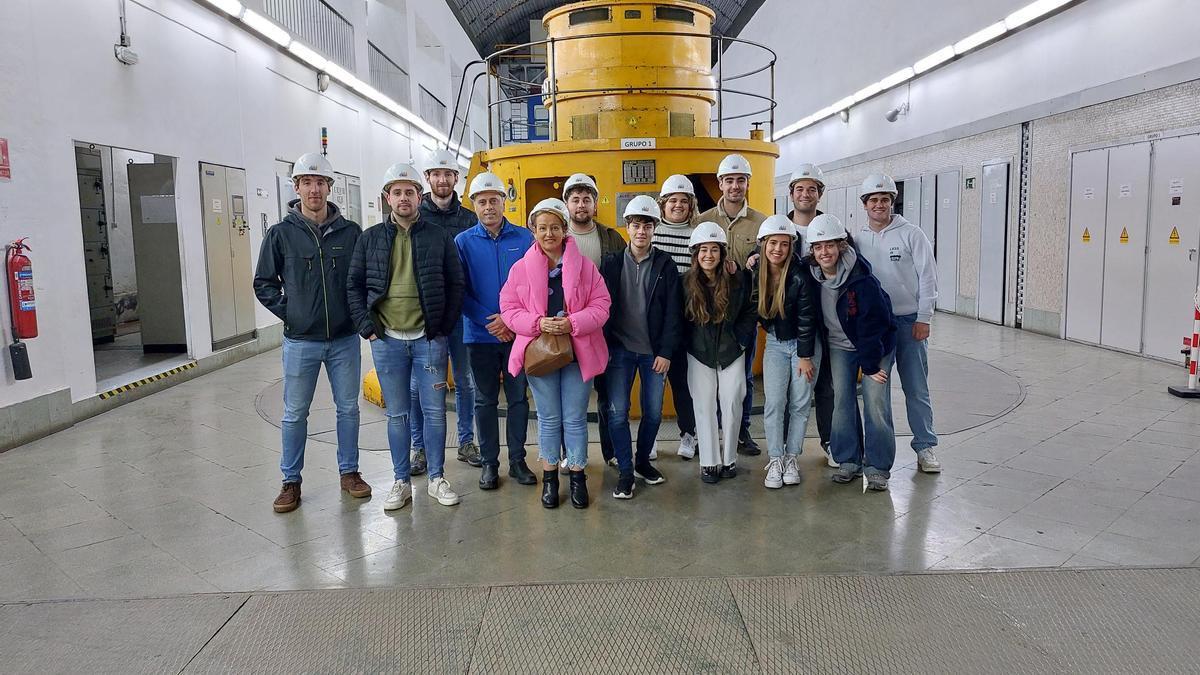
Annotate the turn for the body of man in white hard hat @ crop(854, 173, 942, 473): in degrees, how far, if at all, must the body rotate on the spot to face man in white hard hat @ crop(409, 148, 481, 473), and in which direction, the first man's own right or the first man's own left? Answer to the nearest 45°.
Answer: approximately 90° to the first man's own right

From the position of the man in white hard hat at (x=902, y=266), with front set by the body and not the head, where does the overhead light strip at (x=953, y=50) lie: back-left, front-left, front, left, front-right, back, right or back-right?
back

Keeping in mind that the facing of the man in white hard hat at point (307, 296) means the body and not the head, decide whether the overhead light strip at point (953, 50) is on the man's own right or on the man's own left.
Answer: on the man's own left

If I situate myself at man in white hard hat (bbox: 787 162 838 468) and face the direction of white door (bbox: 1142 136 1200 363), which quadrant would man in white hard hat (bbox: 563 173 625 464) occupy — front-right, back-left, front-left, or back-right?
back-left

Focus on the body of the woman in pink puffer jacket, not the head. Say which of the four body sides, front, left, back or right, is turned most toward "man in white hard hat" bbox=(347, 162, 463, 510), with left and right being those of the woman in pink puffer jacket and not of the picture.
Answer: right

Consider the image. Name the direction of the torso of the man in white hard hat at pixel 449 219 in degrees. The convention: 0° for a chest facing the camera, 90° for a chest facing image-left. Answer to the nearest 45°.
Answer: approximately 0°

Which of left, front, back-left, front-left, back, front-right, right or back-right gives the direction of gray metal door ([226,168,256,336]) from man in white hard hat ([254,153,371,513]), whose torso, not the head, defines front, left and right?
back

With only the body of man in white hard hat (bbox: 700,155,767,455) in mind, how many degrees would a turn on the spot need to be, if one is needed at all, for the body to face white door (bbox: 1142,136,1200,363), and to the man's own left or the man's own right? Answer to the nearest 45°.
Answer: approximately 135° to the man's own left

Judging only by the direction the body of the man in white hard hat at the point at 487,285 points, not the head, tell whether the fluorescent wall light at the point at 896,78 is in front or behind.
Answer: behind
